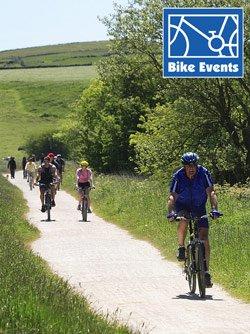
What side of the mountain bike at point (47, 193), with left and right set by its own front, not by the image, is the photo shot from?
front

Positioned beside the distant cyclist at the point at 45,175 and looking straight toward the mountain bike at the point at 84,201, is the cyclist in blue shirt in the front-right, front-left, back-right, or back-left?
front-right

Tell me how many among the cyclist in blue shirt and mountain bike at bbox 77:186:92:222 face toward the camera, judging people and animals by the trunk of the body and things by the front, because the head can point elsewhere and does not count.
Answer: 2

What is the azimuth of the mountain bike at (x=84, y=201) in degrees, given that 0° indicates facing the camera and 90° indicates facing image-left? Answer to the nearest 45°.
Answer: approximately 0°

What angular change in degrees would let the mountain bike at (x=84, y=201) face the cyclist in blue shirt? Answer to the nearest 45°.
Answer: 0° — it already faces them

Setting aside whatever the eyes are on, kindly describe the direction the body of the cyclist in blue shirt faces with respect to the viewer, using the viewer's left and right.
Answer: facing the viewer

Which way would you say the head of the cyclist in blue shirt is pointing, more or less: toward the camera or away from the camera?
toward the camera

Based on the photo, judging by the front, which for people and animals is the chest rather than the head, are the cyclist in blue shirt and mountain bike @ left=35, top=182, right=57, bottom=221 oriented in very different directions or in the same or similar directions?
same or similar directions

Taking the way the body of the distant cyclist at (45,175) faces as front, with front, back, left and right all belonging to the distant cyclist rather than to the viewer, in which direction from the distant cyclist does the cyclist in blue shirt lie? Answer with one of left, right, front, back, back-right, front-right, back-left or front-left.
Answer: front
